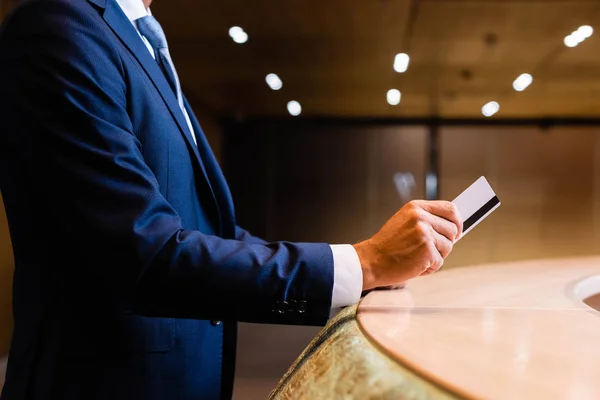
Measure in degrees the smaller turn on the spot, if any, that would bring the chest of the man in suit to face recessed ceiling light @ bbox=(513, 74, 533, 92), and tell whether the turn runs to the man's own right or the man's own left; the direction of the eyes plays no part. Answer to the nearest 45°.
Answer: approximately 45° to the man's own left

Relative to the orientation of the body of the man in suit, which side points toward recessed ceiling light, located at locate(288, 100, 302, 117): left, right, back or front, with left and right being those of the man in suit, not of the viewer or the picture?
left

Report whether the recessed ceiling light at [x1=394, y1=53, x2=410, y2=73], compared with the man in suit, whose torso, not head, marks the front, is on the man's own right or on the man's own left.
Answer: on the man's own left

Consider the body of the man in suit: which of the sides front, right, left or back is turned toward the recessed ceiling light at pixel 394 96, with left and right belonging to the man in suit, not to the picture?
left

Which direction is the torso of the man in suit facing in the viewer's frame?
to the viewer's right

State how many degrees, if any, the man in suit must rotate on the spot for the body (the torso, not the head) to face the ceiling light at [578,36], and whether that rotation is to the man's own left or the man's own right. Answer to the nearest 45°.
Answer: approximately 45° to the man's own left
